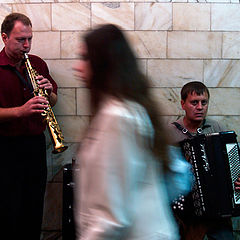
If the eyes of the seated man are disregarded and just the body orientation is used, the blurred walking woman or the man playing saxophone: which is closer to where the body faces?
the blurred walking woman

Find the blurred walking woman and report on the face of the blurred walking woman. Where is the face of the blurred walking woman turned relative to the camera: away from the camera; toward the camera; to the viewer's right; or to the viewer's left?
to the viewer's left

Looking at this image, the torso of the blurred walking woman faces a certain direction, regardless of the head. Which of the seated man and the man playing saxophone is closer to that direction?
the man playing saxophone

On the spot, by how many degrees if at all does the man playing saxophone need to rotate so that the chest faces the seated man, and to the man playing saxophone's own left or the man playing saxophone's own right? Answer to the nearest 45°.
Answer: approximately 45° to the man playing saxophone's own left

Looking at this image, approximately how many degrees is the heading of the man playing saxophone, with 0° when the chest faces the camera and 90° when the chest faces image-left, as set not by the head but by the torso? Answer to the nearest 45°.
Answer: approximately 315°

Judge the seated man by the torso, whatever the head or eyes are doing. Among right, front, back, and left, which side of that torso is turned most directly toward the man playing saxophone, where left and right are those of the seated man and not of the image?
right

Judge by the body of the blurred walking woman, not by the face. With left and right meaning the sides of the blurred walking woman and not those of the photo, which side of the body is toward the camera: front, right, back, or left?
left

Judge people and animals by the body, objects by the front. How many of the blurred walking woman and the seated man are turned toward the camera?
1
